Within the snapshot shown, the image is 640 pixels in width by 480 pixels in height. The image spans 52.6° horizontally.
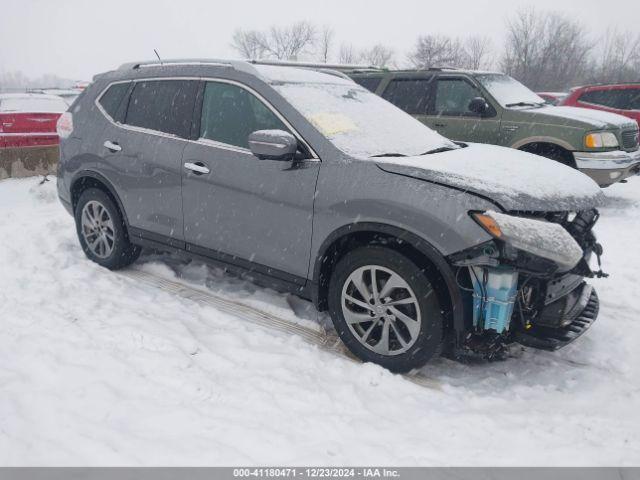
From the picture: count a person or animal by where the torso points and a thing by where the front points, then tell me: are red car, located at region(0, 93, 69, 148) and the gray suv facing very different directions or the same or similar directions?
very different directions

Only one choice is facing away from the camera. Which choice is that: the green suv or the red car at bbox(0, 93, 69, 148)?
the red car

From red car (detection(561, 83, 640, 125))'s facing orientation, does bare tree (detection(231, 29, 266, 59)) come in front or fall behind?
behind

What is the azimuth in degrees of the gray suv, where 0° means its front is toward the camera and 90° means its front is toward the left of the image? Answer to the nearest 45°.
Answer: approximately 315°

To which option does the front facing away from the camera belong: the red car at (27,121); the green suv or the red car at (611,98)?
the red car at (27,121)

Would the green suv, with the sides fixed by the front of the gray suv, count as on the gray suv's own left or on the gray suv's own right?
on the gray suv's own left

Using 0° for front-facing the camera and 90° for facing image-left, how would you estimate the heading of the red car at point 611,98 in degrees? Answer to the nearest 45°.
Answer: approximately 315°

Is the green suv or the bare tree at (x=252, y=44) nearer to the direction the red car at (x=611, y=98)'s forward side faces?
the green suv

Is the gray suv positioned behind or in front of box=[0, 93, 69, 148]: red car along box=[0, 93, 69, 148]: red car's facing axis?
behind

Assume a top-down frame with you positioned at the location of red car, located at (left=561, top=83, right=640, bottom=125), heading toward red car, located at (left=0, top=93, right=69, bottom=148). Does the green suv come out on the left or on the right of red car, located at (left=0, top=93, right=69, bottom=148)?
left

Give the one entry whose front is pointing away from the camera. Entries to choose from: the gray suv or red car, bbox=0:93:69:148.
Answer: the red car

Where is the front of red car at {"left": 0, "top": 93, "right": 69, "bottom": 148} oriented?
away from the camera

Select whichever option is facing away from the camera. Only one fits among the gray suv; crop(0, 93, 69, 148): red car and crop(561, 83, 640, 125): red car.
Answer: crop(0, 93, 69, 148): red car
